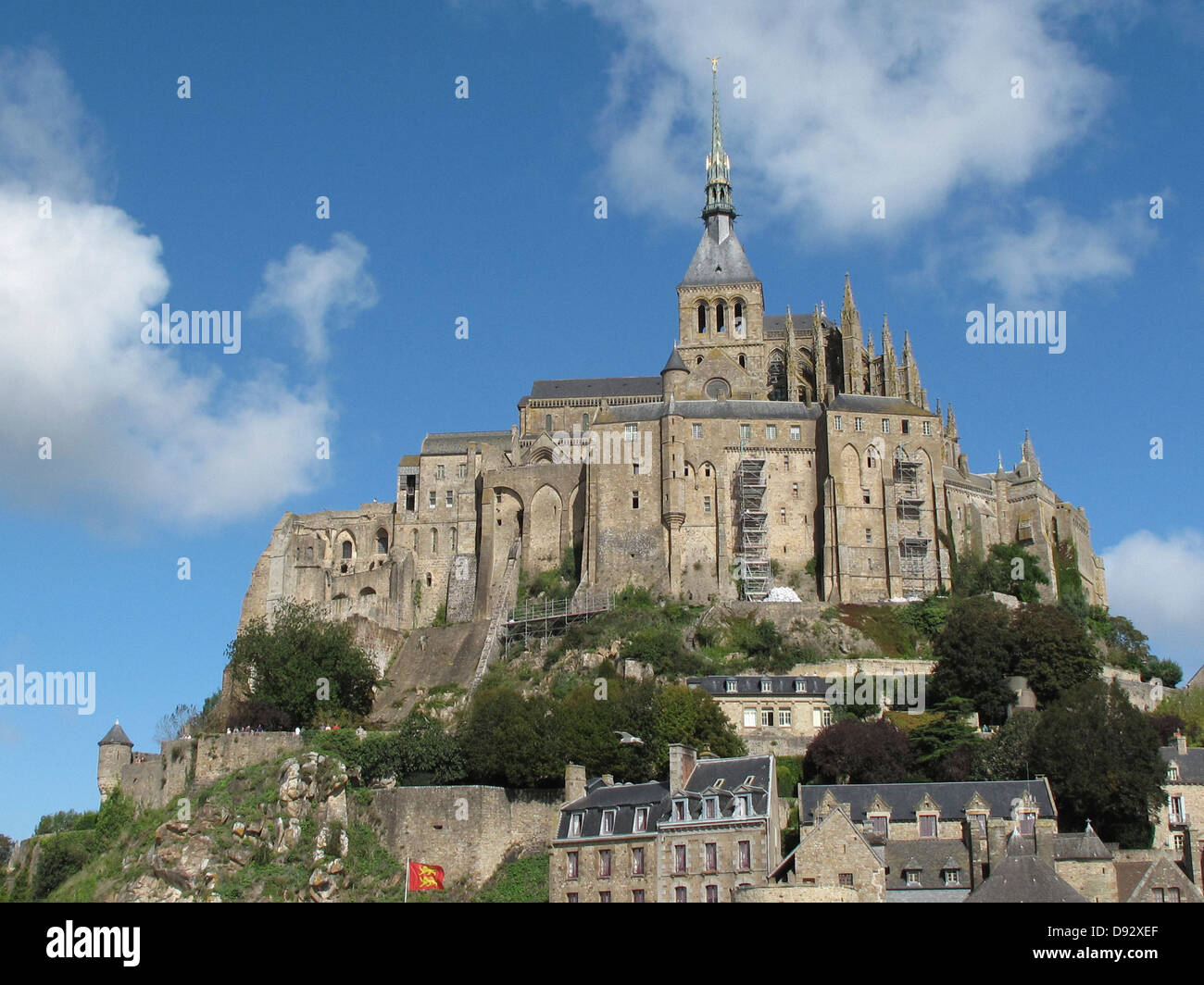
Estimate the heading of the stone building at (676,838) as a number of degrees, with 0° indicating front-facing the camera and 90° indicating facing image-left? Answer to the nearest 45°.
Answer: approximately 0°
